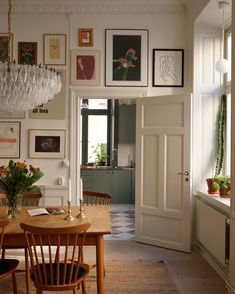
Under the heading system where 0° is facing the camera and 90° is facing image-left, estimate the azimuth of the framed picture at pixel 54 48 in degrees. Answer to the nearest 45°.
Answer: approximately 0°

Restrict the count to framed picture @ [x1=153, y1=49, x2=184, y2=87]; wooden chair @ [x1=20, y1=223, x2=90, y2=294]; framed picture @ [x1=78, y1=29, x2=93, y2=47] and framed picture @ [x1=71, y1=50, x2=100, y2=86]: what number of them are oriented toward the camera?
3

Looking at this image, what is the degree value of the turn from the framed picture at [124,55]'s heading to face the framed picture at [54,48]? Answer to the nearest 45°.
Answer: approximately 90° to its right

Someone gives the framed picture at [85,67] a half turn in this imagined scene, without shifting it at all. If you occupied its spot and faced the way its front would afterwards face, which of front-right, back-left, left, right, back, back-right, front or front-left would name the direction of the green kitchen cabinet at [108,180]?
front

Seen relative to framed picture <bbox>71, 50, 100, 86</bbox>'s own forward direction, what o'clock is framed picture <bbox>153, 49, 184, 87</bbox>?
framed picture <bbox>153, 49, 184, 87</bbox> is roughly at 9 o'clock from framed picture <bbox>71, 50, 100, 86</bbox>.

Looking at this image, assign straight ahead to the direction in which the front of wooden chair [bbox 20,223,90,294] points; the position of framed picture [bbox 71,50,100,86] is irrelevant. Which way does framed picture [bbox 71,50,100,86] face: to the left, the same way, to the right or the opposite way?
the opposite way

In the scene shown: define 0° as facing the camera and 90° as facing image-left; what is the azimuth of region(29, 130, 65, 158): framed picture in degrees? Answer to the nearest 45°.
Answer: approximately 0°

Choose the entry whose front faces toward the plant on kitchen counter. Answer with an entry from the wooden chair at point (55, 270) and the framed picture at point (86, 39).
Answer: the wooden chair

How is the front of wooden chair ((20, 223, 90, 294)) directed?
away from the camera

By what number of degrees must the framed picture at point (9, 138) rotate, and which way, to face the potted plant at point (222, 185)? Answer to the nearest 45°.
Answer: approximately 45° to its left

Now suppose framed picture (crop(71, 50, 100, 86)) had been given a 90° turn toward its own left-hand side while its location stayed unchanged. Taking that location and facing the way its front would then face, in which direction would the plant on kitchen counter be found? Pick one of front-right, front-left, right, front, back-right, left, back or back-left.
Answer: left
